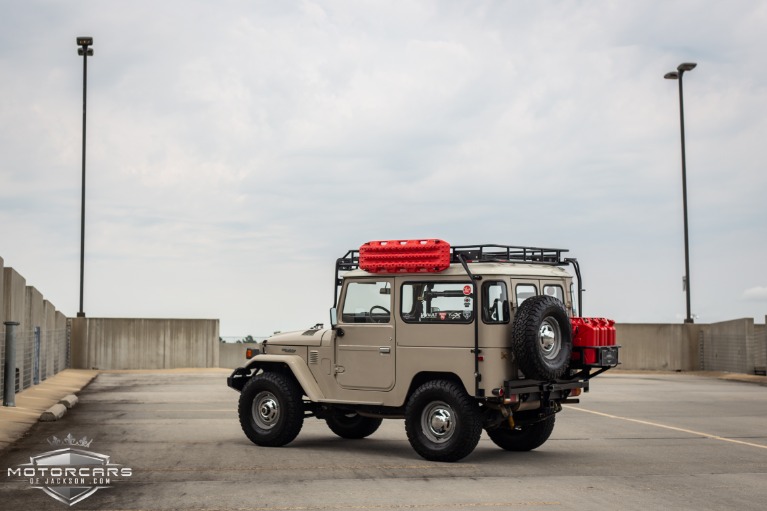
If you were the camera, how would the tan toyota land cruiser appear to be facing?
facing away from the viewer and to the left of the viewer

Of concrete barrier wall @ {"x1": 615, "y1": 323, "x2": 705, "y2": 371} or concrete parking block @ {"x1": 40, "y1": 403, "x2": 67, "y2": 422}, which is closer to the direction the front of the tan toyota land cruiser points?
the concrete parking block

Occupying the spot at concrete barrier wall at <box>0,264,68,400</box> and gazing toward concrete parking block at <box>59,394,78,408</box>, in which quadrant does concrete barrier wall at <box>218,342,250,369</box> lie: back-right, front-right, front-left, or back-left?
back-left

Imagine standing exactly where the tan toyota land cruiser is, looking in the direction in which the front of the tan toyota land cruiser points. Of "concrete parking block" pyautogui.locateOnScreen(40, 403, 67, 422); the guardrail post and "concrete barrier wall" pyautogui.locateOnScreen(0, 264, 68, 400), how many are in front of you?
3

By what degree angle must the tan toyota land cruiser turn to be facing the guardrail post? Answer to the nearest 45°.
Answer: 0° — it already faces it

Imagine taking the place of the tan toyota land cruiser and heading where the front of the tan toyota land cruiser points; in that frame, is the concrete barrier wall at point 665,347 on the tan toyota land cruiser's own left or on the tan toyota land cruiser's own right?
on the tan toyota land cruiser's own right

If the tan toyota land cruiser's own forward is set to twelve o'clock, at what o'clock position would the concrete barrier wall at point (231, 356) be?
The concrete barrier wall is roughly at 1 o'clock from the tan toyota land cruiser.

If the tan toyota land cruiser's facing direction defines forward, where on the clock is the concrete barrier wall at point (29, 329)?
The concrete barrier wall is roughly at 12 o'clock from the tan toyota land cruiser.

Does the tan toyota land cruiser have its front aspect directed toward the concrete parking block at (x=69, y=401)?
yes

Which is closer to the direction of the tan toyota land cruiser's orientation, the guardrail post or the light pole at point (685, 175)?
the guardrail post

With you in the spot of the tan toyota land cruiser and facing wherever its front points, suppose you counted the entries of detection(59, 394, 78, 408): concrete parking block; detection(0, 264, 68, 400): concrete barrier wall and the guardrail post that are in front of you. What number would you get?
3
